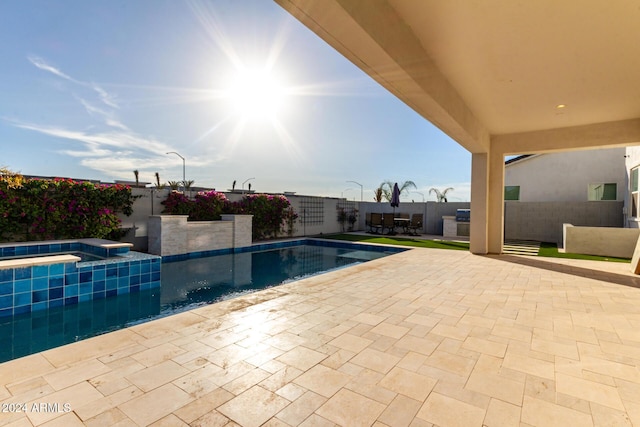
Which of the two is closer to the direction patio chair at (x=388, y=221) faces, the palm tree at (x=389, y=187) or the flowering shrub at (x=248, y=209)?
the palm tree

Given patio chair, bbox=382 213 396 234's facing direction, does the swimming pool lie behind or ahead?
behind

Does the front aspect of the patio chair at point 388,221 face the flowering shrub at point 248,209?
no

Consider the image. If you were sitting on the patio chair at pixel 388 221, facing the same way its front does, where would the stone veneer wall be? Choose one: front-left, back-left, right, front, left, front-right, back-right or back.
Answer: back-left

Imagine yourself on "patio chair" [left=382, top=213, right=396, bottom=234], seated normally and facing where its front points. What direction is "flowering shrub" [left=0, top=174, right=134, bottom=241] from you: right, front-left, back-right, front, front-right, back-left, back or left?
back-left

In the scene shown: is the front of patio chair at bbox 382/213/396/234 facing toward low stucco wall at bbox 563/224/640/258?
no

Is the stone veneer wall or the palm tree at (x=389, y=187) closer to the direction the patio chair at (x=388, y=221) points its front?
the palm tree

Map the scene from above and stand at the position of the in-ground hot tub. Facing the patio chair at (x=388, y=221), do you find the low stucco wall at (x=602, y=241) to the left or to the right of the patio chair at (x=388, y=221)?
right
